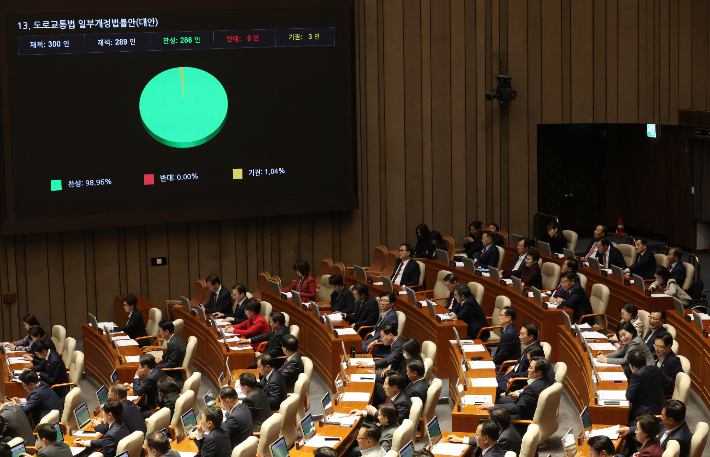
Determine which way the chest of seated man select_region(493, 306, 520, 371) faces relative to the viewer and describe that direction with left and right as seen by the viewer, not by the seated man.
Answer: facing to the left of the viewer

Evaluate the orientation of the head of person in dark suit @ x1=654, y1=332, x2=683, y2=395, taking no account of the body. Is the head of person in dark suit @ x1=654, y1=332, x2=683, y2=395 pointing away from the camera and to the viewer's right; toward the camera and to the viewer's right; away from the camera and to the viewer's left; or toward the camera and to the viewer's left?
toward the camera and to the viewer's left

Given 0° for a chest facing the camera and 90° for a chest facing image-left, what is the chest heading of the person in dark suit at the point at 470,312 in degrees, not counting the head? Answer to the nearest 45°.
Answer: approximately 90°

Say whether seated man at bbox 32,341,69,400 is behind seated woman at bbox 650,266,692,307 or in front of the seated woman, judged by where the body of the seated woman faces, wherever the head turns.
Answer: in front

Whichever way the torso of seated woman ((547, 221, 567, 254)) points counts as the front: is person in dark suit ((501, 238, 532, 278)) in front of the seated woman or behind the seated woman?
in front

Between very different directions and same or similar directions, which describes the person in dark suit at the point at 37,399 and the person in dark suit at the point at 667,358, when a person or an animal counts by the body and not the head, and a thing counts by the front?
same or similar directions

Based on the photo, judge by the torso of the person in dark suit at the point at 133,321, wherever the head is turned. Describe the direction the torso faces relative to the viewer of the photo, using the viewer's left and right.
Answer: facing to the left of the viewer

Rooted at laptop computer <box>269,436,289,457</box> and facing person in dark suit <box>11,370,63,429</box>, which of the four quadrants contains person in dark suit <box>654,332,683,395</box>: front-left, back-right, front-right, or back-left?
back-right

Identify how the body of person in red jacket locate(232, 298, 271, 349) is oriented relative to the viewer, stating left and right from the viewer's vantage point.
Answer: facing to the left of the viewer

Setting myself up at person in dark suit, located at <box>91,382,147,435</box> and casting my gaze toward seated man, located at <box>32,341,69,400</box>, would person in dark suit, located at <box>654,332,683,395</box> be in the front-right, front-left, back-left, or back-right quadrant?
back-right
